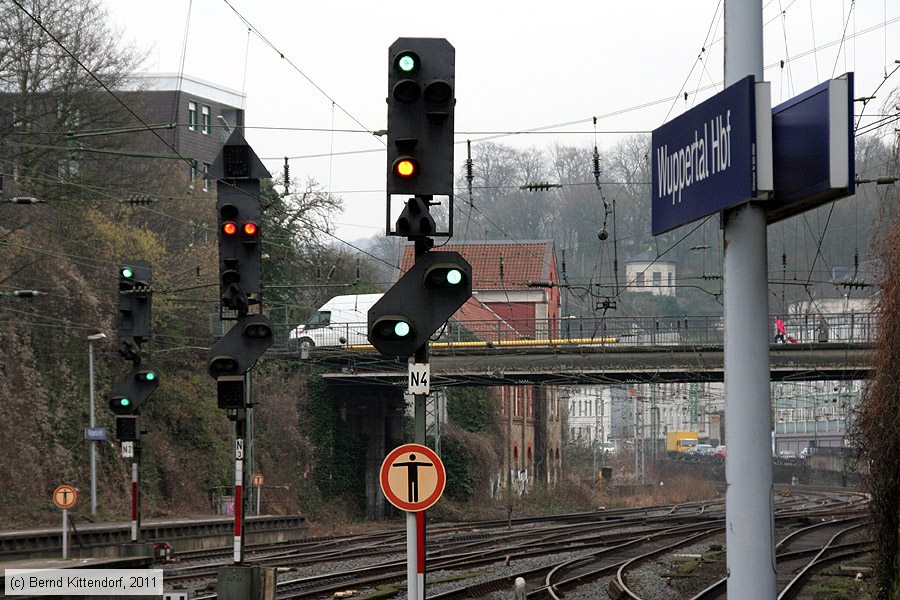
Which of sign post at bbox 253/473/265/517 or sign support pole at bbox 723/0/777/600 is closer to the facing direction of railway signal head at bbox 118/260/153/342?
the sign support pole

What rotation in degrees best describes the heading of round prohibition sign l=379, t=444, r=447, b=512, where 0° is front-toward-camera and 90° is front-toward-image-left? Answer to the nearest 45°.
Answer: approximately 0°

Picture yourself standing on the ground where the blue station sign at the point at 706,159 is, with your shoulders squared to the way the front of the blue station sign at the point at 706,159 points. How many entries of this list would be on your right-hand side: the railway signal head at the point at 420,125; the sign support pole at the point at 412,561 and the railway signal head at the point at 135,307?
3

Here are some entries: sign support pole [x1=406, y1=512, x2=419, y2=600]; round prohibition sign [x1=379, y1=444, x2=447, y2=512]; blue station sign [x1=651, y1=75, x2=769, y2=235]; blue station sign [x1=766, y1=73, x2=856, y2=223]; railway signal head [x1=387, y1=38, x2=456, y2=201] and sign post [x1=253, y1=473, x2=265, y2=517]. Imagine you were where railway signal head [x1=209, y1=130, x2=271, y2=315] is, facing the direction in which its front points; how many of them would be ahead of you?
5

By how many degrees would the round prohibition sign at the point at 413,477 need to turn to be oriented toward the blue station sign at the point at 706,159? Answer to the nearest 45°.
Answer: approximately 45° to its left
